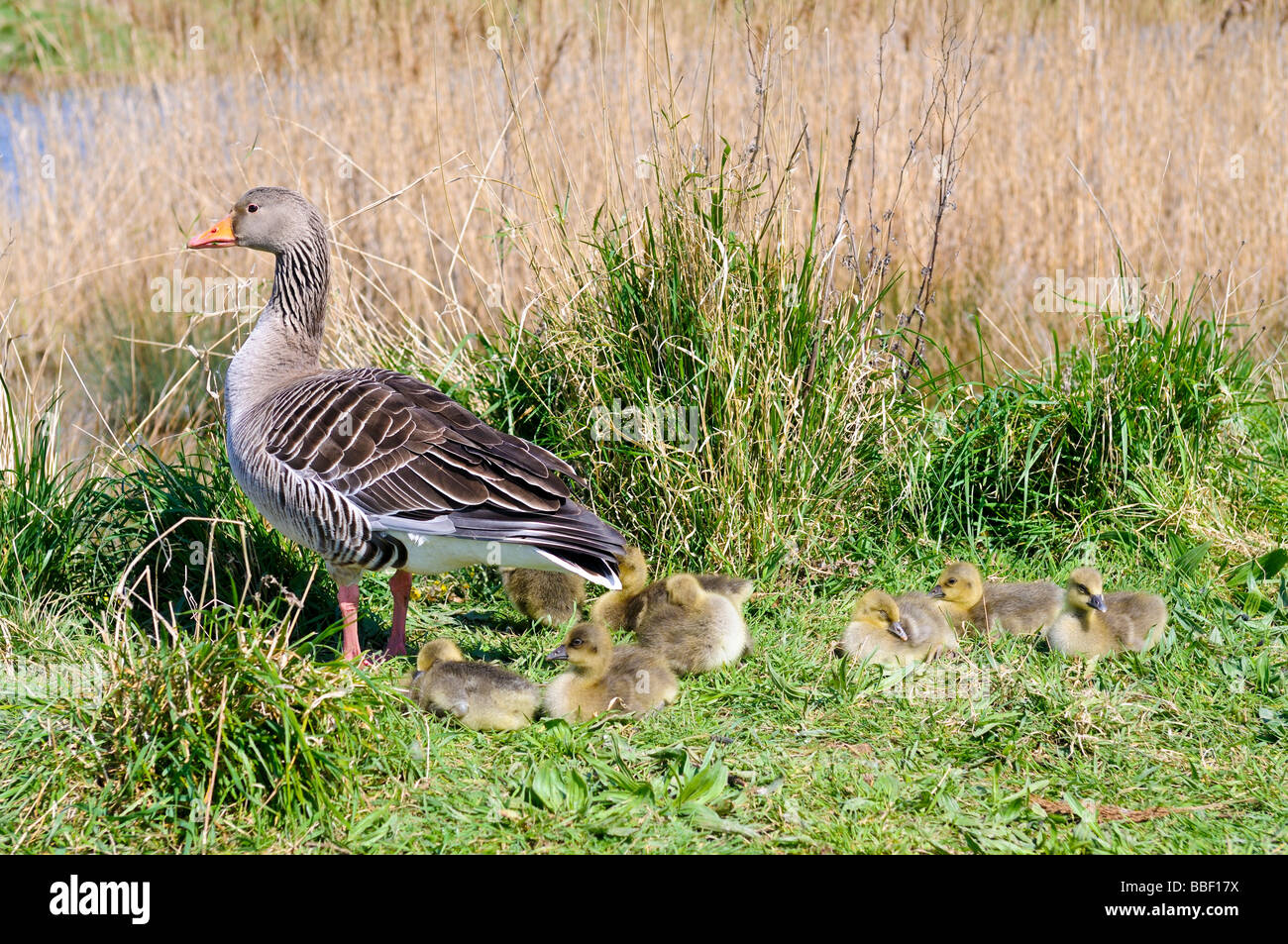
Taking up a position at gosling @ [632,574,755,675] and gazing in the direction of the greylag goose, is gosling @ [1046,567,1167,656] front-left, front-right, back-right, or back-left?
back-right

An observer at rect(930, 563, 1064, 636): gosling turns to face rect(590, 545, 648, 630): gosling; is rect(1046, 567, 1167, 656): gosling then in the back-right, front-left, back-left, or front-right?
back-left

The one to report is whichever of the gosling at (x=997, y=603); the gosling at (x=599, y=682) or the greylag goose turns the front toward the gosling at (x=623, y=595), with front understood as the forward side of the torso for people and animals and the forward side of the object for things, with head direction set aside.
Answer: the gosling at (x=997, y=603)

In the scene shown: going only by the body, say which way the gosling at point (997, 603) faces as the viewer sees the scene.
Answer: to the viewer's left

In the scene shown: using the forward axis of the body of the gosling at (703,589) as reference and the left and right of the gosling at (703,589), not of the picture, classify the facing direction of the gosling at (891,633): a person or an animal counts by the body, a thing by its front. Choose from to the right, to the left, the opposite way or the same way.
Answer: the same way

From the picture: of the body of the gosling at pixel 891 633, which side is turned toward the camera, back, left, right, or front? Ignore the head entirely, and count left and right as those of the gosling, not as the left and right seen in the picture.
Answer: left

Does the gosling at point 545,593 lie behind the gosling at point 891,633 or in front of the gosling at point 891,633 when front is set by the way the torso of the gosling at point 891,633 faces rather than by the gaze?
in front

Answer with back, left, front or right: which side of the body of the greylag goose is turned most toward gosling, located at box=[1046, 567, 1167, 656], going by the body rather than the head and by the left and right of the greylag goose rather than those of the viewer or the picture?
back

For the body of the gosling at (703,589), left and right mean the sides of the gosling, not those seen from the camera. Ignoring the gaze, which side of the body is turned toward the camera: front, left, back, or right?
left

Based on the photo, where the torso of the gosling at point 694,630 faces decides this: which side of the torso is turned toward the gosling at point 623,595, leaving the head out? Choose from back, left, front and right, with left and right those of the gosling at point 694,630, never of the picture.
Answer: front

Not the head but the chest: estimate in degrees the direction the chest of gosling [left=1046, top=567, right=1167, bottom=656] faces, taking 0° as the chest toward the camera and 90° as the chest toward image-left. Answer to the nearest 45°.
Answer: approximately 45°

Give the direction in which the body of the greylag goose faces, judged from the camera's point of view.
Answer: to the viewer's left

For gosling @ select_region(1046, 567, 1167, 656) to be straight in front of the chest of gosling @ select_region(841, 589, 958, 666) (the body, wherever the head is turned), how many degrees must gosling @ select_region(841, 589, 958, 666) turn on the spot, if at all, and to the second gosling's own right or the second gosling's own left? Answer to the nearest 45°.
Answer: approximately 180°

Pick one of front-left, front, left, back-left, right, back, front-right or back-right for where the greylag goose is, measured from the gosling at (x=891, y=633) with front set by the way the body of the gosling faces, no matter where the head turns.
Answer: front
